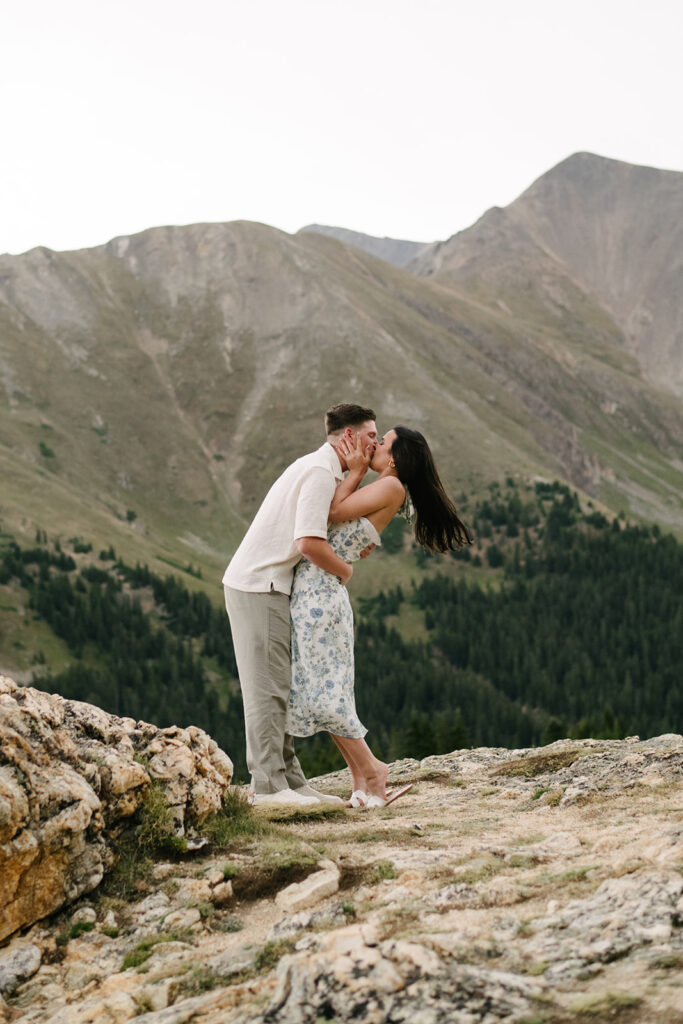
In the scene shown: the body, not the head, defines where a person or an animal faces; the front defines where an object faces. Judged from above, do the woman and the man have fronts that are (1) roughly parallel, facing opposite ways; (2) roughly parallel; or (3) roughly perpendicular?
roughly parallel, facing opposite ways

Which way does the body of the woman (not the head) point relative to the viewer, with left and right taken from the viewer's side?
facing to the left of the viewer

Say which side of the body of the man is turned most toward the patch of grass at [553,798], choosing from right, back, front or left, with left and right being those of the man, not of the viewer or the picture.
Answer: front

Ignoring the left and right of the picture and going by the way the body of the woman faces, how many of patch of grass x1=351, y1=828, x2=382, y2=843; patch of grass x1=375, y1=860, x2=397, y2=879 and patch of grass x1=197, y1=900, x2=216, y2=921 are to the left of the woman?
3

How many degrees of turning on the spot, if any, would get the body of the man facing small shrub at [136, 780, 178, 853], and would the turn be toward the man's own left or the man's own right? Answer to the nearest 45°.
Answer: approximately 90° to the man's own right

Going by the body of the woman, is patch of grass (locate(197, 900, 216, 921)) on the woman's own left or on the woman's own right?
on the woman's own left

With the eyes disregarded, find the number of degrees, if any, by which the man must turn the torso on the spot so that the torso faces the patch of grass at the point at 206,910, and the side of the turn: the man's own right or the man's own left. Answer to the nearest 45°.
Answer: approximately 90° to the man's own right

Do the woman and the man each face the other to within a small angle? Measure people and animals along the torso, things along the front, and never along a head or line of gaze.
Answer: yes

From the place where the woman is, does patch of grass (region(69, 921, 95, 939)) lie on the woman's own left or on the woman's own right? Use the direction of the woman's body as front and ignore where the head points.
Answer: on the woman's own left

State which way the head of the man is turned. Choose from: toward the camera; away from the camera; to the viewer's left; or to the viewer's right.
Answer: to the viewer's right

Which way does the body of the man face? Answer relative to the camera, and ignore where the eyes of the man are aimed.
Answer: to the viewer's right

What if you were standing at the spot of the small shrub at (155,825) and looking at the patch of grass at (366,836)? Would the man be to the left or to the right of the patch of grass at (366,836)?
left

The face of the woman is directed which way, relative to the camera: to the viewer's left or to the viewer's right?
to the viewer's left

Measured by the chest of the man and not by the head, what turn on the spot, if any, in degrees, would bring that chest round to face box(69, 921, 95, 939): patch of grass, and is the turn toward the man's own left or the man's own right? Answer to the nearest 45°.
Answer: approximately 90° to the man's own right

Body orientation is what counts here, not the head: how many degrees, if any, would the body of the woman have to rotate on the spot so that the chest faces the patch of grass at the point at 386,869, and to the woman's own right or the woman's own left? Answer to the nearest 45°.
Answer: approximately 90° to the woman's own left
